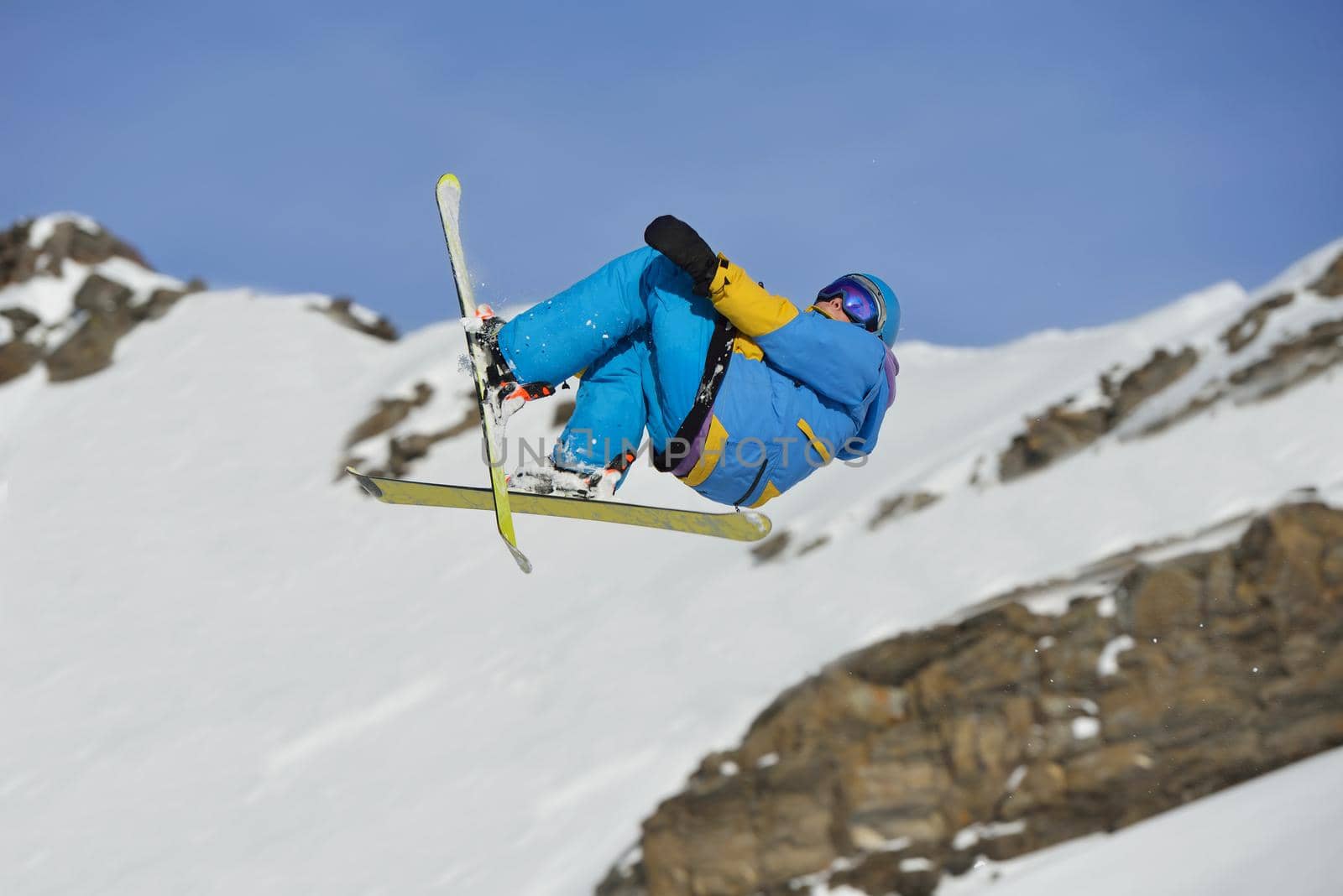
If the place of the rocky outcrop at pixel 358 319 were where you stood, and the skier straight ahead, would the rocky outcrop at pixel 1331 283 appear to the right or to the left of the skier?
left

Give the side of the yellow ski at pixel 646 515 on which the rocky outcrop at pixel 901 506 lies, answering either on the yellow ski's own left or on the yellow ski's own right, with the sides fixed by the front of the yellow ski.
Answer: on the yellow ski's own right

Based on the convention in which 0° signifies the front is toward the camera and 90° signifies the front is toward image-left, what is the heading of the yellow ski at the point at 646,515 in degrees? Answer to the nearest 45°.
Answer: approximately 90°

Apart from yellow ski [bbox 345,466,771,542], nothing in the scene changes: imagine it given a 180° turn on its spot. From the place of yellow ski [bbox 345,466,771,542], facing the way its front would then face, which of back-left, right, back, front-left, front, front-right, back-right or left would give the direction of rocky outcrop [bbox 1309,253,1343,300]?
front-left

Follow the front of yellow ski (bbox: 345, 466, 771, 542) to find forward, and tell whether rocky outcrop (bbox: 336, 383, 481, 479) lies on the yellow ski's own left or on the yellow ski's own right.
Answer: on the yellow ski's own right

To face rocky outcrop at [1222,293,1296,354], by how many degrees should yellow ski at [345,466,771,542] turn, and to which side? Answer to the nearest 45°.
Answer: approximately 135° to its right

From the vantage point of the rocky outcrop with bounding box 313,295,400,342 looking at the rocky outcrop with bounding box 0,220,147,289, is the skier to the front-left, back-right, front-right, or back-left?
back-left

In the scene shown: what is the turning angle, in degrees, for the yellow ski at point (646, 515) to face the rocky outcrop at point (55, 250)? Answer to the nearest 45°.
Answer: approximately 45° to its right

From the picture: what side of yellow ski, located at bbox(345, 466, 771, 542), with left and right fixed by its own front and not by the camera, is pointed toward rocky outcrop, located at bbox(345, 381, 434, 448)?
right

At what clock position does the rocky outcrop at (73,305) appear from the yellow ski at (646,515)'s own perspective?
The rocky outcrop is roughly at 2 o'clock from the yellow ski.
